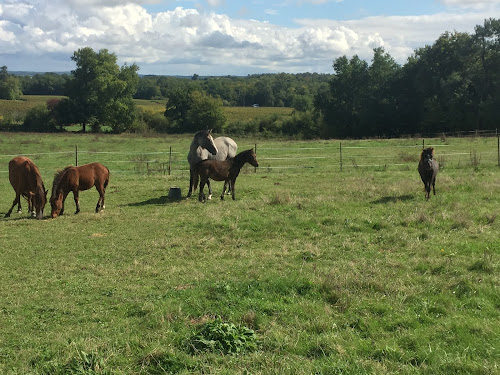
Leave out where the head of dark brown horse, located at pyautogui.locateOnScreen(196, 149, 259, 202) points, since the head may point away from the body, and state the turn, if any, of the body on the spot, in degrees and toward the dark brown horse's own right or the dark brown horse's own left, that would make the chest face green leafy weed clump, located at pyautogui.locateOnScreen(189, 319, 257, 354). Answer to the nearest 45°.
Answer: approximately 90° to the dark brown horse's own right

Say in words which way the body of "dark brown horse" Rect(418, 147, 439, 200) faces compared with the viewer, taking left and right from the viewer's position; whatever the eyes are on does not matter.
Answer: facing the viewer

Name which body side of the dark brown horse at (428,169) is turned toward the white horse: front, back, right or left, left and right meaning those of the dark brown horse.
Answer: right

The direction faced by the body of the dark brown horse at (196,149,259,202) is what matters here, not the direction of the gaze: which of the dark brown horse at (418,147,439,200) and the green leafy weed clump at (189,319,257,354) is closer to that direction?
the dark brown horse

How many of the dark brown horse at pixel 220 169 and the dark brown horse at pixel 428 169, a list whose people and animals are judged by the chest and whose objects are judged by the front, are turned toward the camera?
1

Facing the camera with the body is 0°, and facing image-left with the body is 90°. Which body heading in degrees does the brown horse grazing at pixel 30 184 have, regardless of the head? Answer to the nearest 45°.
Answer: approximately 315°

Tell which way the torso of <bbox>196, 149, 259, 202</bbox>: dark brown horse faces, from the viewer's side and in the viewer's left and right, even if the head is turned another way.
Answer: facing to the right of the viewer

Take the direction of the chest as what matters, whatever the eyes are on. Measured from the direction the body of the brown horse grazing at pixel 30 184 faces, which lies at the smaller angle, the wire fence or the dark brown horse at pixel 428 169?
the dark brown horse
